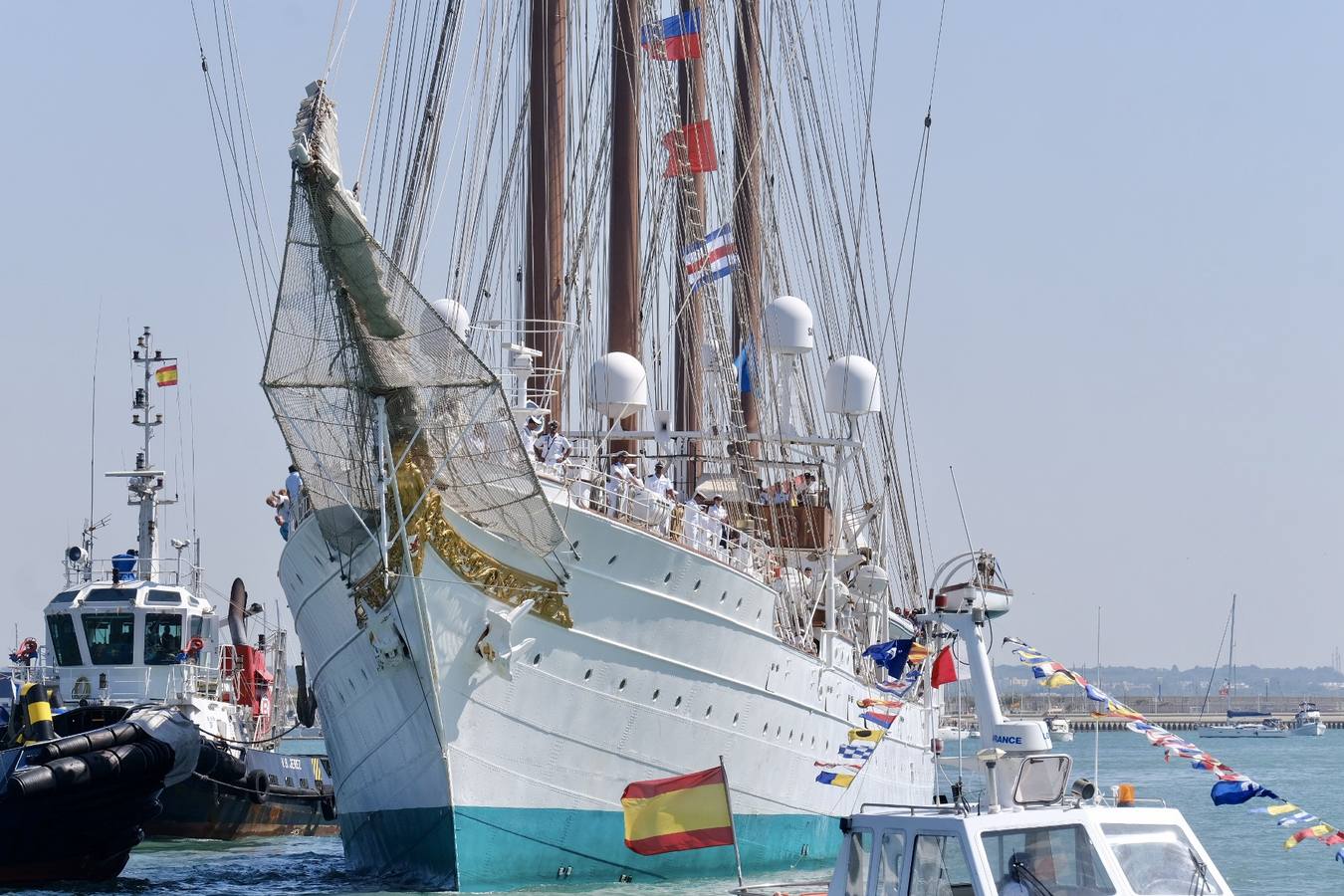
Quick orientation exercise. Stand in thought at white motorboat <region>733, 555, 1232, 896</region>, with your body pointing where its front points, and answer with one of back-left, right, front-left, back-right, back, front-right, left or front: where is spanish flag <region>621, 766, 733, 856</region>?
back

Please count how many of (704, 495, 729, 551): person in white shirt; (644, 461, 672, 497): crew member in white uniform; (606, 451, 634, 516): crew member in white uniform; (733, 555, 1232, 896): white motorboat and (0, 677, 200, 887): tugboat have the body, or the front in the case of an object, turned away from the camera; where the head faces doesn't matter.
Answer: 0

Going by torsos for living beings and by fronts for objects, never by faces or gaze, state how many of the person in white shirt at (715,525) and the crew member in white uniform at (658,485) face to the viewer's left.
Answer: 0

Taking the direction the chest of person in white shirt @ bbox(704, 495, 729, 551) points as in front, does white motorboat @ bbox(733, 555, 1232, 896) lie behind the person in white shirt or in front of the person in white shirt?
in front

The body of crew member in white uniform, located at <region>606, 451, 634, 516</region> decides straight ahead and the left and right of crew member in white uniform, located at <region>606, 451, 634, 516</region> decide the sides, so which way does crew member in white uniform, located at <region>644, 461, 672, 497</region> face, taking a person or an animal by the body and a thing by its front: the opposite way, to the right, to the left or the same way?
the same way

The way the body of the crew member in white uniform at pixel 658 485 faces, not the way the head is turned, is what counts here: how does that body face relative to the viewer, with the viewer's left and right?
facing the viewer and to the right of the viewer

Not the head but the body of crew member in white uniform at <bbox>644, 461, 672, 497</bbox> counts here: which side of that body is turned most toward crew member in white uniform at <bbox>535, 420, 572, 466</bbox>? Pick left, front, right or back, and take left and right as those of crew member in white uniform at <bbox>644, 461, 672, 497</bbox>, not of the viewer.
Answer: right

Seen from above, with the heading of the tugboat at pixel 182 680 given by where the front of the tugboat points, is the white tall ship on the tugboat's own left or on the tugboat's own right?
on the tugboat's own left

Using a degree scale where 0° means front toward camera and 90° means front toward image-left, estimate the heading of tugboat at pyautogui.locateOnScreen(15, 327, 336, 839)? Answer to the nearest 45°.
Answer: approximately 45°

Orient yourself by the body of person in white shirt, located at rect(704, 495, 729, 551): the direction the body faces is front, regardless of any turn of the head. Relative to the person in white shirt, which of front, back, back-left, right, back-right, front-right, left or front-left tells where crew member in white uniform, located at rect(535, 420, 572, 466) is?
right

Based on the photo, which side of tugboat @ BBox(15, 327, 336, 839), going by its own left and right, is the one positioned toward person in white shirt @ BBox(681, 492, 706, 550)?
left
